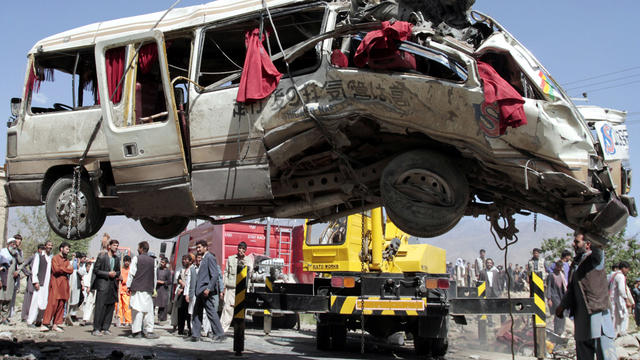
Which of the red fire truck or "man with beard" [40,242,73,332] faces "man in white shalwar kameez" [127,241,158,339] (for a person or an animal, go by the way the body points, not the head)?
the man with beard

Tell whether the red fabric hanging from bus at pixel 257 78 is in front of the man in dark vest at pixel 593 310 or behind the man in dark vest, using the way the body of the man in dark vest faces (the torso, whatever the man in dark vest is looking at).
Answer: in front

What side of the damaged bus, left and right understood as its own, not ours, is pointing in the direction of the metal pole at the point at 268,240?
right

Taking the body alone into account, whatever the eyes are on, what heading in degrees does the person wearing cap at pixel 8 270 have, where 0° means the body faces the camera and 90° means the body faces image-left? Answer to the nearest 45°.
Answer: approximately 315°

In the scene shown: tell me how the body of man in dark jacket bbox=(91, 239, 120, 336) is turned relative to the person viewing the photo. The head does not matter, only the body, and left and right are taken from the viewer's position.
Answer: facing the viewer and to the right of the viewer

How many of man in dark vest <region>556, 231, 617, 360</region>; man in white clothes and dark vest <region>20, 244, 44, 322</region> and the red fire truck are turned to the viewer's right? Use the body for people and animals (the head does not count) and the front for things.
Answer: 1

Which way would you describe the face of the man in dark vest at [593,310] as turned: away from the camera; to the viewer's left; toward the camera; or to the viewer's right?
to the viewer's left

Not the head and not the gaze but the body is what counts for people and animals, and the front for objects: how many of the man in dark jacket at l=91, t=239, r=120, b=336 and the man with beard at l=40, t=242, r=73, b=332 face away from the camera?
0

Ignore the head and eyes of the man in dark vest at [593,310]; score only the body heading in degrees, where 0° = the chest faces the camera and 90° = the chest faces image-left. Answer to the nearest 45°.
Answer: approximately 45°

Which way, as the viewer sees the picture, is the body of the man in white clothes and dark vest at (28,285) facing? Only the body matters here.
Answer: to the viewer's right

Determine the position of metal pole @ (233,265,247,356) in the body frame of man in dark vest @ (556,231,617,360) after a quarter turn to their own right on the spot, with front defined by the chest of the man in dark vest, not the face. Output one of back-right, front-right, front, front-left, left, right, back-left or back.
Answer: front-left
